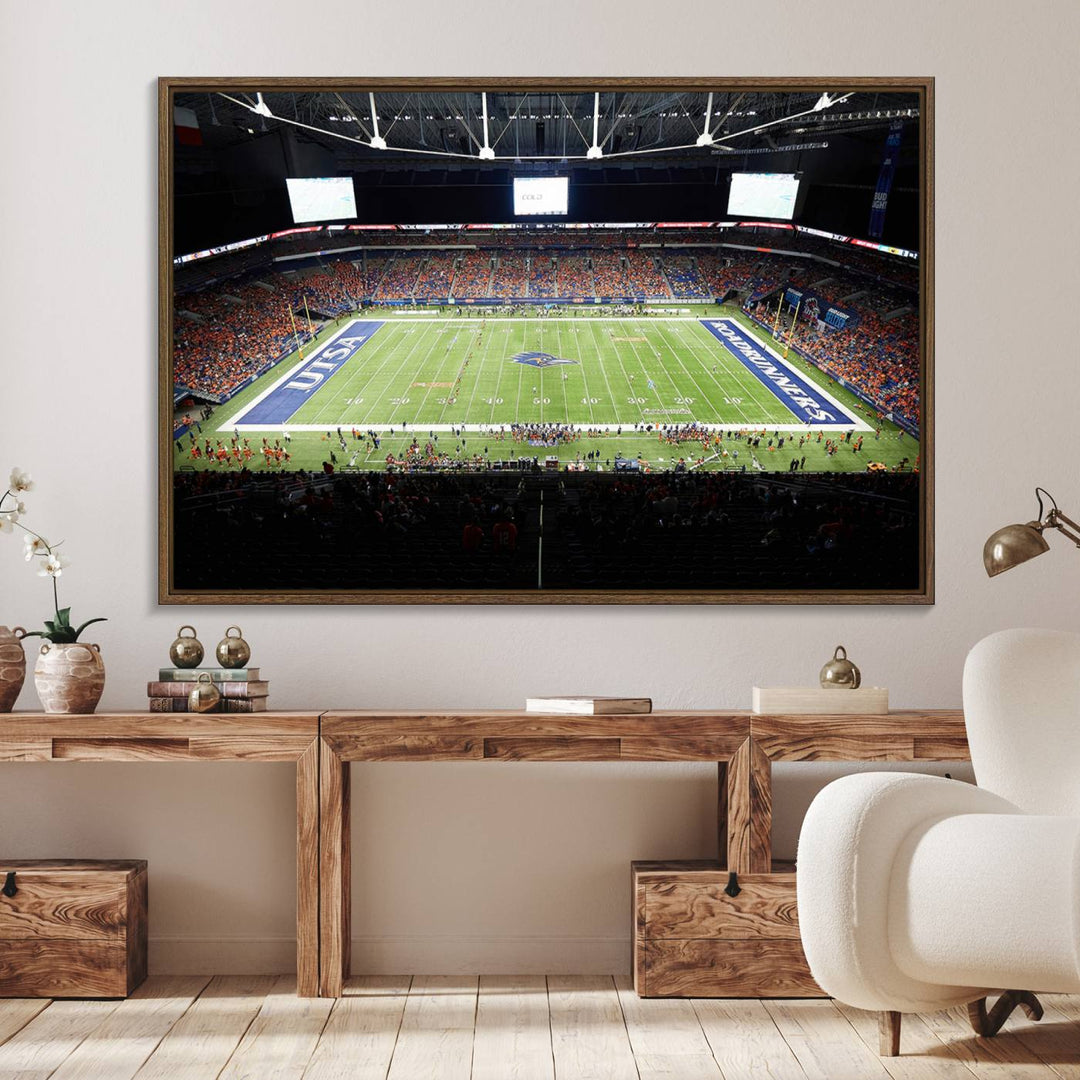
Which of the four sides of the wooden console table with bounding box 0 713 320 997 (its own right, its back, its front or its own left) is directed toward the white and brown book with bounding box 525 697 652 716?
left

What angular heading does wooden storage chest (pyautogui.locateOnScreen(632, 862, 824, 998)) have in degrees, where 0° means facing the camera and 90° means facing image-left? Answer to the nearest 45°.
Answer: approximately 0°

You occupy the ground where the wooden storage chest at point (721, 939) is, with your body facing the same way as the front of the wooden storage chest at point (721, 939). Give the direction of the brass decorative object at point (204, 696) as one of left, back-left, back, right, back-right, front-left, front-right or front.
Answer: right

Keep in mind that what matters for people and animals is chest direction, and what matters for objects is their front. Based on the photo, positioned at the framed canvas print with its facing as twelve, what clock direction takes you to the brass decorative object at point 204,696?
The brass decorative object is roughly at 2 o'clock from the framed canvas print.

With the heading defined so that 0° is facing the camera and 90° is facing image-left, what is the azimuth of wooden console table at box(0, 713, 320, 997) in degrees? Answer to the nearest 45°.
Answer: approximately 0°

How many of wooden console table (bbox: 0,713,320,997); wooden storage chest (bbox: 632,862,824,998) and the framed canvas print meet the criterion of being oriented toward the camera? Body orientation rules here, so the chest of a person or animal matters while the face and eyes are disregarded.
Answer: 3

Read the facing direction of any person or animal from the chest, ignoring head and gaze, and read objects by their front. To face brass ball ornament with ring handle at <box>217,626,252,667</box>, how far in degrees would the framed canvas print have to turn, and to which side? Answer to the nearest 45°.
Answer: approximately 90° to its right
